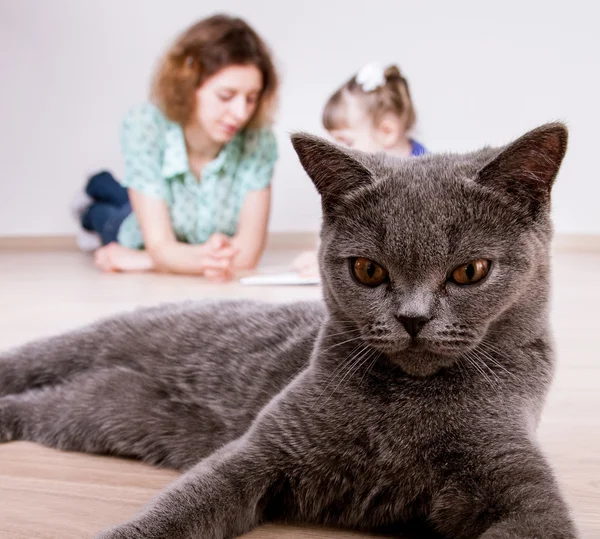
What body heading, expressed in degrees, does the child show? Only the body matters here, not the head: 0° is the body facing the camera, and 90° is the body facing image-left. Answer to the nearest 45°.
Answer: approximately 45°

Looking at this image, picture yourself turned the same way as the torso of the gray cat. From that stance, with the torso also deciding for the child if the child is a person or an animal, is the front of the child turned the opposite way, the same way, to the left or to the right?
to the right

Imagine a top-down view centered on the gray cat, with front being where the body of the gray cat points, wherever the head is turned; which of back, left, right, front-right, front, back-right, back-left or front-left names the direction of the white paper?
back-left

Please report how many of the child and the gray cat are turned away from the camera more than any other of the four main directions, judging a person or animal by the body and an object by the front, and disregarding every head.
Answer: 0

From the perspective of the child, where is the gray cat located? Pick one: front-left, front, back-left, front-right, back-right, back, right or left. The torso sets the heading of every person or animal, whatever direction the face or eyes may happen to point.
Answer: front-left

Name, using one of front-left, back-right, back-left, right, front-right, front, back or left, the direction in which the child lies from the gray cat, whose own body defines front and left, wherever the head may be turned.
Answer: back-left
